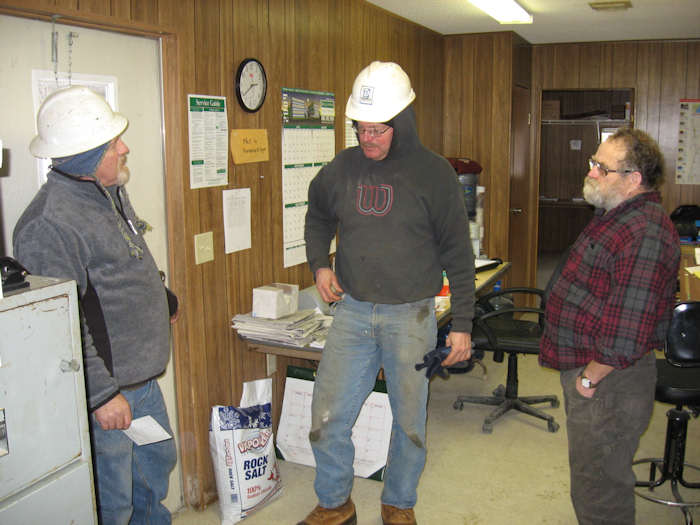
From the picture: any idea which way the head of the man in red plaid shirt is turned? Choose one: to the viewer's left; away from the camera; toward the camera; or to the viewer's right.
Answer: to the viewer's left

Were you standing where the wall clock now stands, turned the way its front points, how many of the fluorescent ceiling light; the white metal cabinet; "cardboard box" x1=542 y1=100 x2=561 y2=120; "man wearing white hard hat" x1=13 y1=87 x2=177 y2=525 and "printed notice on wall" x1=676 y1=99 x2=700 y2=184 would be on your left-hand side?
3

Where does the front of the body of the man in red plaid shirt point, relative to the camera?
to the viewer's left

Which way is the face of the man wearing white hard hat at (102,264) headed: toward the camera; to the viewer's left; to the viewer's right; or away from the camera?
to the viewer's right

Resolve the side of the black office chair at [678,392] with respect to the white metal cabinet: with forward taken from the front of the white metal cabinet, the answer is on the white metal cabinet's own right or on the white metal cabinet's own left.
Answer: on the white metal cabinet's own left

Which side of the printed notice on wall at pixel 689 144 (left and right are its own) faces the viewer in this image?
front

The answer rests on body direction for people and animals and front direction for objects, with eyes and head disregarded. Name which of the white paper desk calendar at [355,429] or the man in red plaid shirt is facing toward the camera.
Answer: the white paper desk calendar

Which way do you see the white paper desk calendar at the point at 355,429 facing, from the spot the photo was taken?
facing the viewer

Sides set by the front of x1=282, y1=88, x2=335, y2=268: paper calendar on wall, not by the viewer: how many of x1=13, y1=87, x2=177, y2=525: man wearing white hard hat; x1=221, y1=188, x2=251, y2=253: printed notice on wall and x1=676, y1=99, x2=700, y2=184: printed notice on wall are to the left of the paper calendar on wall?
1

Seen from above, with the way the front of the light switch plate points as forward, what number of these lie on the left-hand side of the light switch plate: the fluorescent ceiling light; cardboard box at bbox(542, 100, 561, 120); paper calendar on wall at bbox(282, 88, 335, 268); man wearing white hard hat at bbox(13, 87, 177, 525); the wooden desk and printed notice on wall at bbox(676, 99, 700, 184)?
5

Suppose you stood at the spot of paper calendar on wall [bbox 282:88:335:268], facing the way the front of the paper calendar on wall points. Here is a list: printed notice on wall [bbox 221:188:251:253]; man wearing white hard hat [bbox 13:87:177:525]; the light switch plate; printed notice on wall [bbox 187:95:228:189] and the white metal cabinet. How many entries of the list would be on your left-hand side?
0

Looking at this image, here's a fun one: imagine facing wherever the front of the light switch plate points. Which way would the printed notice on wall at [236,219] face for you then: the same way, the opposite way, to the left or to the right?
the same way

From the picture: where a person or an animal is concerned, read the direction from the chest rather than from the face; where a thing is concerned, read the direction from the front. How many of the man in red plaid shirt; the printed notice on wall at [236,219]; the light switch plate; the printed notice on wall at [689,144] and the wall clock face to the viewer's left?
1

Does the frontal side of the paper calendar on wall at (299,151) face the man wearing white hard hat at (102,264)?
no

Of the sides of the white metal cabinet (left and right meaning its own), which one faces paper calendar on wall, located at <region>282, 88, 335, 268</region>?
left

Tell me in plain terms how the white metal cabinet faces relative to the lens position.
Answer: facing the viewer and to the right of the viewer

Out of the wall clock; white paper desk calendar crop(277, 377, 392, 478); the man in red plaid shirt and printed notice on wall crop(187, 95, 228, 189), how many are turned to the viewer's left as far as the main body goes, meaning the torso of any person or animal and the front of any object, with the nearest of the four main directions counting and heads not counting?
1

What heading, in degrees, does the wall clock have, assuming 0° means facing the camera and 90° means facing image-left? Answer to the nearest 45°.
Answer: approximately 315°

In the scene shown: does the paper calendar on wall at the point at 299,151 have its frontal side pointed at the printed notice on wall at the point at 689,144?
no
